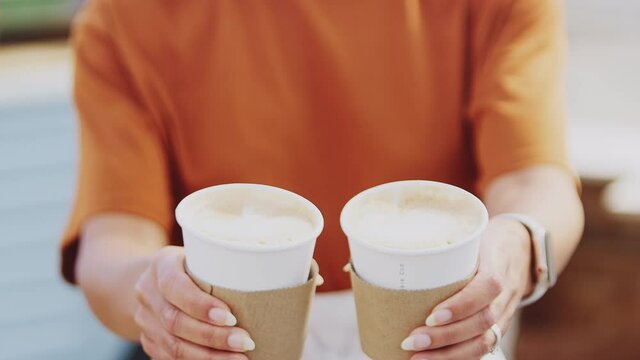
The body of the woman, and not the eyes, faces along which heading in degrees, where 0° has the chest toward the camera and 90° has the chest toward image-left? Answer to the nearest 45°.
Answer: approximately 0°
